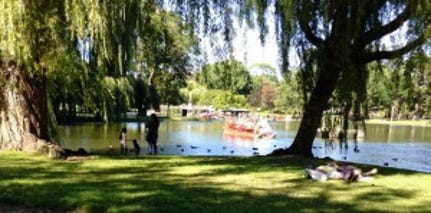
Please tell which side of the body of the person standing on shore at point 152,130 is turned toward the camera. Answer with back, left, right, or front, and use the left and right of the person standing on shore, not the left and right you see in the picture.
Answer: back

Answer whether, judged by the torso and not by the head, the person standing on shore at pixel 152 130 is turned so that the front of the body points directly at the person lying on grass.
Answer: no
